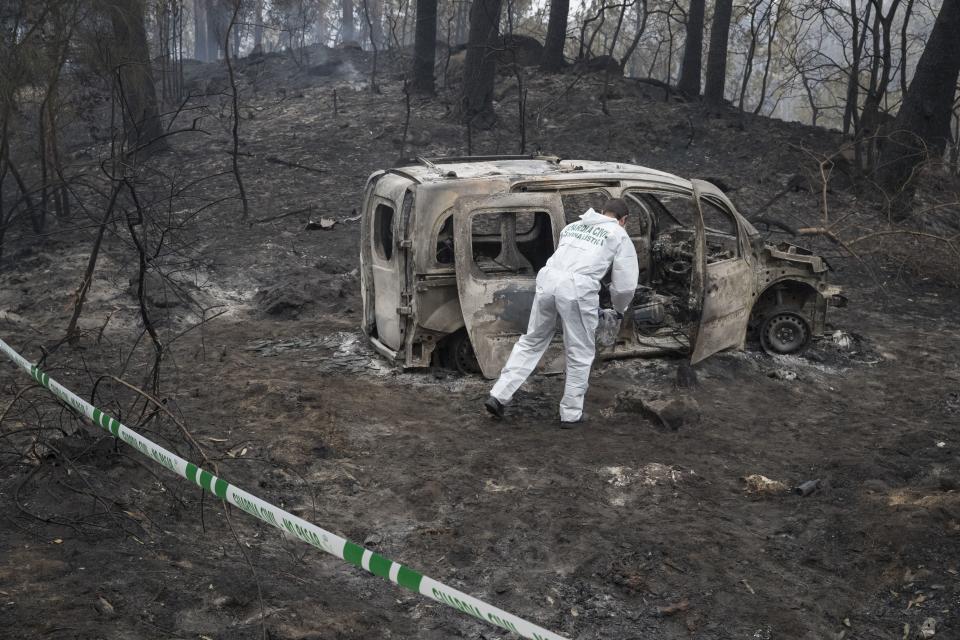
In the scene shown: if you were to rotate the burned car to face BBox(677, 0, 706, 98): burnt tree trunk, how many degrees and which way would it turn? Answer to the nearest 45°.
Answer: approximately 90° to its left

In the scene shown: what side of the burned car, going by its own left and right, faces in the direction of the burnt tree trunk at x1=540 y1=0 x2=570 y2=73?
left

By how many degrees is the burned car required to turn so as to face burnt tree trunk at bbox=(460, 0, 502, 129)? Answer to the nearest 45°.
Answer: approximately 90° to its left

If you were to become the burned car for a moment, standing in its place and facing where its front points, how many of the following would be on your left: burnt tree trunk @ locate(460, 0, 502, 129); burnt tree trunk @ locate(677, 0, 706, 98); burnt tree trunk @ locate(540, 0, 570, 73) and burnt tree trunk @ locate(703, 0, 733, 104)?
4

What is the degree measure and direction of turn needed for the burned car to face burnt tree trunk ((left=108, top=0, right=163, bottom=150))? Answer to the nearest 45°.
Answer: approximately 135° to its left

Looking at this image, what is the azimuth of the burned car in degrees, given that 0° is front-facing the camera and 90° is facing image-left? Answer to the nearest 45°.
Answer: approximately 270°

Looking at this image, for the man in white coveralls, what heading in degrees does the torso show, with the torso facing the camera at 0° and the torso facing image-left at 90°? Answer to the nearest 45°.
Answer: approximately 225°
